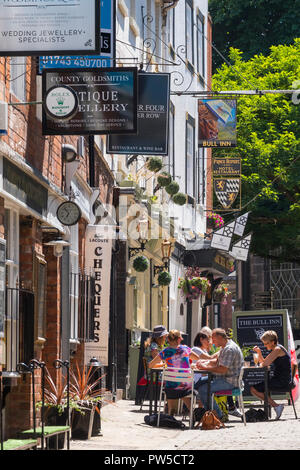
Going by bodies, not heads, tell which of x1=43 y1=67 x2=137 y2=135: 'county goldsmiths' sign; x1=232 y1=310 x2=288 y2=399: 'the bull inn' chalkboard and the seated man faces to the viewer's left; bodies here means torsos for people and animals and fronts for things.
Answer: the seated man

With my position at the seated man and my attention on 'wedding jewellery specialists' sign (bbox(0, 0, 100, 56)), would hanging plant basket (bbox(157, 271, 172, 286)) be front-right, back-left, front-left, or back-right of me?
back-right

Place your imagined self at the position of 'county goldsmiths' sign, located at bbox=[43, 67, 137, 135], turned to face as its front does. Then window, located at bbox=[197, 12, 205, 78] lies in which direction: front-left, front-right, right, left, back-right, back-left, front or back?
back

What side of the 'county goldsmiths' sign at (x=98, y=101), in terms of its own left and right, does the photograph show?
front

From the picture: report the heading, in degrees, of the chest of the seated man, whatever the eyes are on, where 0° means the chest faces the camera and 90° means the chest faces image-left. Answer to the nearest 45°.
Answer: approximately 90°

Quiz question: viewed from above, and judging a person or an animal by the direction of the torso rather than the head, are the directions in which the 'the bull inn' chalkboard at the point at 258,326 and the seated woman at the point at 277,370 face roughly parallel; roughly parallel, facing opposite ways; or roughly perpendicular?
roughly perpendicular

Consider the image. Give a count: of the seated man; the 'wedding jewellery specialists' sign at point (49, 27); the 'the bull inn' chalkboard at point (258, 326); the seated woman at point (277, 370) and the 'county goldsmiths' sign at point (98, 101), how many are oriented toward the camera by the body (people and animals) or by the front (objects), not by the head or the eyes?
3

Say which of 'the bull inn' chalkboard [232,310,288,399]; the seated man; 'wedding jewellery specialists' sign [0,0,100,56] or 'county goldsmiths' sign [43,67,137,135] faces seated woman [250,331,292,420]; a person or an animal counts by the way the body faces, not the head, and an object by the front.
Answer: the 'the bull inn' chalkboard

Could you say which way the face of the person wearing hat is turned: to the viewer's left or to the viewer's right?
to the viewer's right

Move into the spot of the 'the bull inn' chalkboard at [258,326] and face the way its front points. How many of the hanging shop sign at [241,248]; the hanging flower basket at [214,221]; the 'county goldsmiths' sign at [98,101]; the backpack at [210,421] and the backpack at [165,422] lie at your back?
2

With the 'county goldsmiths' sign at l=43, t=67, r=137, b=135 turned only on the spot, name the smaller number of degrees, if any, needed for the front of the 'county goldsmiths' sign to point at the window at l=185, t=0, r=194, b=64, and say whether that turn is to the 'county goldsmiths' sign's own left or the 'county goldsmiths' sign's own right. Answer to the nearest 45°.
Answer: approximately 180°

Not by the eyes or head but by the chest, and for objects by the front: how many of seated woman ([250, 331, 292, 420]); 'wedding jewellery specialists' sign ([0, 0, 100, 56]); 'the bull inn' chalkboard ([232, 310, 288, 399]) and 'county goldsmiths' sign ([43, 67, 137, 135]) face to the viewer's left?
1

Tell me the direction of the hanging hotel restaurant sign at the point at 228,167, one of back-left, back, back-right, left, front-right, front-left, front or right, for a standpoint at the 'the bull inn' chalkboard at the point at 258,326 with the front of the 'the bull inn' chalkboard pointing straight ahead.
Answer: back

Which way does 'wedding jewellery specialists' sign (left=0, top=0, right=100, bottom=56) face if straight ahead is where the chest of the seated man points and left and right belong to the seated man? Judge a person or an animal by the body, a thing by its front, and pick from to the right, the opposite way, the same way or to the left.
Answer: to the left

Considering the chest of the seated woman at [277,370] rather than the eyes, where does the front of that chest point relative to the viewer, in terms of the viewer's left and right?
facing to the left of the viewer

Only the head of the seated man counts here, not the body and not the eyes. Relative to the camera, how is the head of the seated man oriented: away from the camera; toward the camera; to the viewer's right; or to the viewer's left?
to the viewer's left

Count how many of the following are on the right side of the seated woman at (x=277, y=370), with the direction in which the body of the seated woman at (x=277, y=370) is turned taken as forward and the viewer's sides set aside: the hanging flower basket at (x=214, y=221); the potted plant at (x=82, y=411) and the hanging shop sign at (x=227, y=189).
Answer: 2
